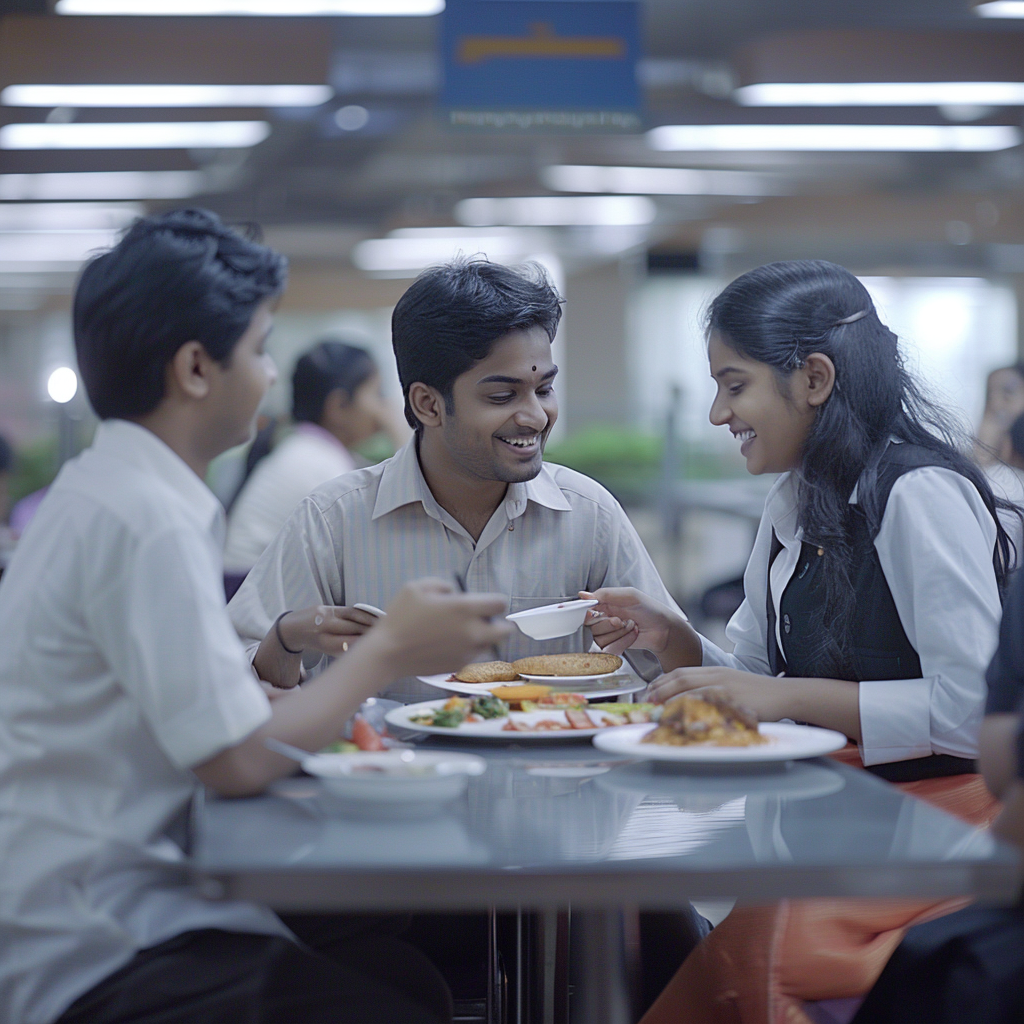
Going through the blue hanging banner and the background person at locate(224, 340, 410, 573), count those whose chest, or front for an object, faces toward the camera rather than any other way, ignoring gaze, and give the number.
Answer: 1

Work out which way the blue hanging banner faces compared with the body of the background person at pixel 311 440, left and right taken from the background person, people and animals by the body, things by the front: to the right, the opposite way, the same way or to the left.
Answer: to the right

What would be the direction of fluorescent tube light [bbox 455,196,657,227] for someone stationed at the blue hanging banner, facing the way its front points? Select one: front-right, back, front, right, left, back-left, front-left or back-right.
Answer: back

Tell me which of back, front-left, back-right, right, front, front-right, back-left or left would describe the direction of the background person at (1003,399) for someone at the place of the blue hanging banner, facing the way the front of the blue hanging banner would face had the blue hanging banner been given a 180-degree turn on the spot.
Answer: right

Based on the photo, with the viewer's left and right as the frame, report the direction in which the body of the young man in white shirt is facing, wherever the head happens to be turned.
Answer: facing away from the viewer and to the right of the viewer

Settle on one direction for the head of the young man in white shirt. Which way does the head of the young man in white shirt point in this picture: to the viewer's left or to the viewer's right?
to the viewer's right

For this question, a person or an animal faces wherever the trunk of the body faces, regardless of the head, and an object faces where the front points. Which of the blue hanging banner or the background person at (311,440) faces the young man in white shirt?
the blue hanging banner

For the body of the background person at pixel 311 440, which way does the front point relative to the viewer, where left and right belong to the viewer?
facing to the right of the viewer

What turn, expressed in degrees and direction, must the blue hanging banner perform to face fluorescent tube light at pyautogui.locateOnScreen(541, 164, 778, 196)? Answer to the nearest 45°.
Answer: approximately 180°

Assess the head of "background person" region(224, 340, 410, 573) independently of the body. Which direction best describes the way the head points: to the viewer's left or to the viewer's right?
to the viewer's right

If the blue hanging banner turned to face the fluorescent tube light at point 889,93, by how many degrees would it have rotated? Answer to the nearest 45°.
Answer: approximately 135° to its left

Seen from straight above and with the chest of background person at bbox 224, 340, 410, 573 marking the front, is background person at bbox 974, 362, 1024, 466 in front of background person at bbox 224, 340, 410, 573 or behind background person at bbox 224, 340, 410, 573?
in front

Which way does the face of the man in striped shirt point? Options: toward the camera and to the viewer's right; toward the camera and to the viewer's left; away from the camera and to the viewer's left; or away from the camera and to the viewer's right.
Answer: toward the camera and to the viewer's right

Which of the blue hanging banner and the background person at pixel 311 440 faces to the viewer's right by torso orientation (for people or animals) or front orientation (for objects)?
the background person

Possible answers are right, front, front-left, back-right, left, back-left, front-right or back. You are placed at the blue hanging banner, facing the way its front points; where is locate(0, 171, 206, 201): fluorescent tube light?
back-right

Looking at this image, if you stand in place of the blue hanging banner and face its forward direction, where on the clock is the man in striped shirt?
The man in striped shirt is roughly at 12 o'clock from the blue hanging banner.
